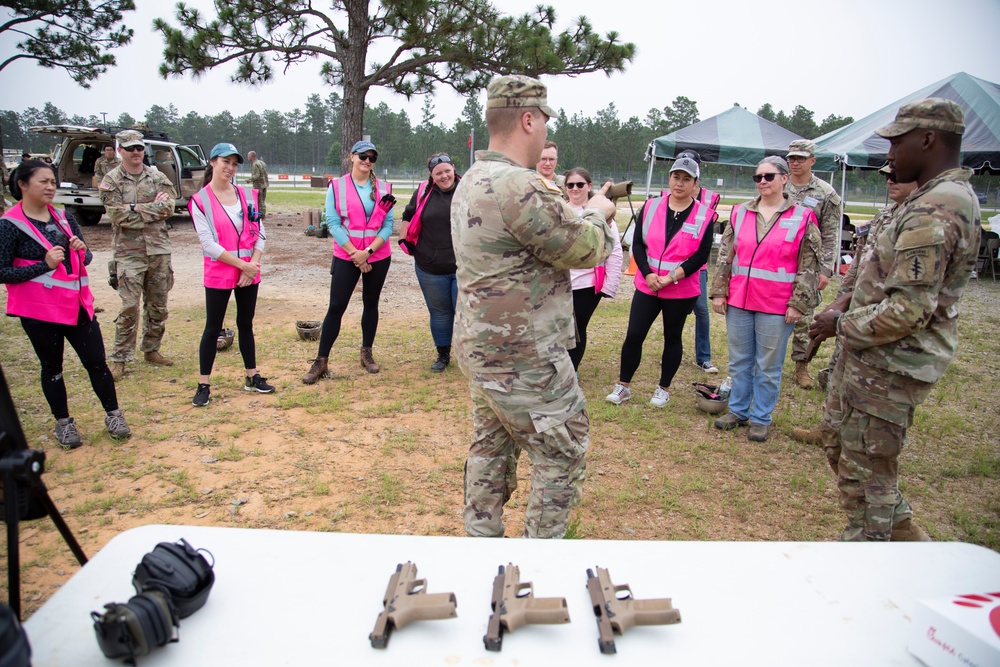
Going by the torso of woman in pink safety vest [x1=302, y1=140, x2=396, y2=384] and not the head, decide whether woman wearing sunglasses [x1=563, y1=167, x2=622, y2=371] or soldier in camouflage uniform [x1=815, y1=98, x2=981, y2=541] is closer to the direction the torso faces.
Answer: the soldier in camouflage uniform

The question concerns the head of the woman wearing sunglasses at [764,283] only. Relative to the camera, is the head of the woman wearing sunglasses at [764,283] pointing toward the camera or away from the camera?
toward the camera

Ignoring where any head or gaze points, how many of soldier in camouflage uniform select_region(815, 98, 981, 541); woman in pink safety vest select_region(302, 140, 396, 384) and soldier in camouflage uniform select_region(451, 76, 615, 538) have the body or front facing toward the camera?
1

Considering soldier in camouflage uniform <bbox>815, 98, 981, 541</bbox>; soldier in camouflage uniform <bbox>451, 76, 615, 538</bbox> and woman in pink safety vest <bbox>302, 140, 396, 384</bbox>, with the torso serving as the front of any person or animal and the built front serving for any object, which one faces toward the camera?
the woman in pink safety vest

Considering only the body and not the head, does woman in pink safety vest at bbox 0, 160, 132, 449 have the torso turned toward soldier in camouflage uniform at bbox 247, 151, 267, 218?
no

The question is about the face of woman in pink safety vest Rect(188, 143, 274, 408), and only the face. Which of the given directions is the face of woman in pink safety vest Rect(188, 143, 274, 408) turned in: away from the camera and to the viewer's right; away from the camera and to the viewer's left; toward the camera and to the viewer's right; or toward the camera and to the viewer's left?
toward the camera and to the viewer's right

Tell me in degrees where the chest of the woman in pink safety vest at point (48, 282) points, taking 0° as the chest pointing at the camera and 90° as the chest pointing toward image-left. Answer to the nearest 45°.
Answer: approximately 315°

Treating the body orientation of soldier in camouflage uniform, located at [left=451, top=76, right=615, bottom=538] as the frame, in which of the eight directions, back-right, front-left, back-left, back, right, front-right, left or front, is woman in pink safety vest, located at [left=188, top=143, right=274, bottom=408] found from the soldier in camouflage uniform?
left

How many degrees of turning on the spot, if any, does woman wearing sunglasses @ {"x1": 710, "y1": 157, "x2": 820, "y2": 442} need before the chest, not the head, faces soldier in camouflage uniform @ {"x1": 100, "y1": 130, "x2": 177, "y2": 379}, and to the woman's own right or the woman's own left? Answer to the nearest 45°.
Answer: approximately 45° to the woman's own right

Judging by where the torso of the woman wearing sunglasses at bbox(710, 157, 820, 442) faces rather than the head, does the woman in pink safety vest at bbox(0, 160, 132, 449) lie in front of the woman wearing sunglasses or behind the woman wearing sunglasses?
in front

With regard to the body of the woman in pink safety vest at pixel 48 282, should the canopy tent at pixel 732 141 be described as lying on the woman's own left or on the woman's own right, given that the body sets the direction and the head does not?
on the woman's own left

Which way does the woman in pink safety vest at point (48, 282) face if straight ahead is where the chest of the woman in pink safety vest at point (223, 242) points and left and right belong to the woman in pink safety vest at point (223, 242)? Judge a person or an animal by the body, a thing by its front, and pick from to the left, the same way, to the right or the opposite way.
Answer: the same way

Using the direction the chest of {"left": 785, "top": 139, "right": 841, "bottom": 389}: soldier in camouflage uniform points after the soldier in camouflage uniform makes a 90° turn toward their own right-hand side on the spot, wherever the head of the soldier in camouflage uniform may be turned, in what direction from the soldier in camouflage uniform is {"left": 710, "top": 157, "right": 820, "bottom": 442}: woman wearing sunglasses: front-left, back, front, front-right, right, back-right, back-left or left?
back-left

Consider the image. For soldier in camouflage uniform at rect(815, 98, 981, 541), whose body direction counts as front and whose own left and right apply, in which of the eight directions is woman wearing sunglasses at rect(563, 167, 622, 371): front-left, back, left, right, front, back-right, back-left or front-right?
front-right

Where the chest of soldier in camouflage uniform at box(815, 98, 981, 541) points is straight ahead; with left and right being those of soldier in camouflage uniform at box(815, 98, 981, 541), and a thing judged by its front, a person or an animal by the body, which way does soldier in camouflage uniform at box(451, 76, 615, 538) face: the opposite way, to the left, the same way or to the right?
to the right

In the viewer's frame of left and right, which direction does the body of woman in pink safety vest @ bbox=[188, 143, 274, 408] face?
facing the viewer and to the right of the viewer

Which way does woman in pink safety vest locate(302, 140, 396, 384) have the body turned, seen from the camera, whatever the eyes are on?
toward the camera

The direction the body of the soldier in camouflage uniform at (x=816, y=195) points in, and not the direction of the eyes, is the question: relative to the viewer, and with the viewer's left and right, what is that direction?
facing the viewer and to the left of the viewer

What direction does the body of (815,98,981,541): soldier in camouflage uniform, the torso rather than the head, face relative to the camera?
to the viewer's left

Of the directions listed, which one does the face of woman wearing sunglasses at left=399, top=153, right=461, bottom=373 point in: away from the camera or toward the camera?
toward the camera
